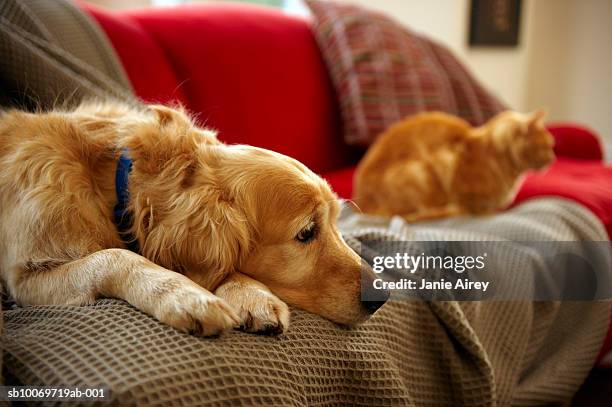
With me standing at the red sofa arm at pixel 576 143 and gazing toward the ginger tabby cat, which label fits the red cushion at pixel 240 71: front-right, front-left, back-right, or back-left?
front-right

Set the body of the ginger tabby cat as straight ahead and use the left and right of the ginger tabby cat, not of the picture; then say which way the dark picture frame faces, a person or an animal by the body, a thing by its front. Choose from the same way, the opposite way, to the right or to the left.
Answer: to the right

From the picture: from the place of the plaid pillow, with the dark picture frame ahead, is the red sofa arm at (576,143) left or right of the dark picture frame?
right

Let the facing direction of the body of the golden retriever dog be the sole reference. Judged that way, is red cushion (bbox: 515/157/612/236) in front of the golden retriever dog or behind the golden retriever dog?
in front

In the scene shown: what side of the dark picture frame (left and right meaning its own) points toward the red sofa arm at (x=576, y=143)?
front

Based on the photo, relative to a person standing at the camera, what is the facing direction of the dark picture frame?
facing the viewer

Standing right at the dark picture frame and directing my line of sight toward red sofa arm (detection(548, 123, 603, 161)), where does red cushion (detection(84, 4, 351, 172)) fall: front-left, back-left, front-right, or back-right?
front-right

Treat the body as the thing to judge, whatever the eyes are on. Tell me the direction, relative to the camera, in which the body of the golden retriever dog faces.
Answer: to the viewer's right

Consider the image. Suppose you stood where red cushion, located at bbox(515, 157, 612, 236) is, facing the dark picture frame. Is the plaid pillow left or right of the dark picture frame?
left

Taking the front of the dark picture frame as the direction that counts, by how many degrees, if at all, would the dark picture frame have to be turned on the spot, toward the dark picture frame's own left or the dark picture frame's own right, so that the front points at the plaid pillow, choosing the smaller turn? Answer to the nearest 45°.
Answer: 0° — it already faces it

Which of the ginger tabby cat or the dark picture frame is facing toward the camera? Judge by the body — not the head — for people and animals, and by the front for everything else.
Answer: the dark picture frame

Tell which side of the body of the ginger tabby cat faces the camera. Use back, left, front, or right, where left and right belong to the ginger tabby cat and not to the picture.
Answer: right

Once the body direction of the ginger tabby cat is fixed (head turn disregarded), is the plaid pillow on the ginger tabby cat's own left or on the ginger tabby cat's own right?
on the ginger tabby cat's own left

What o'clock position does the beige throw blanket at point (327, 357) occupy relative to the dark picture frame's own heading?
The beige throw blanket is roughly at 12 o'clock from the dark picture frame.

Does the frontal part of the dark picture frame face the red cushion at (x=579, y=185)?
yes
